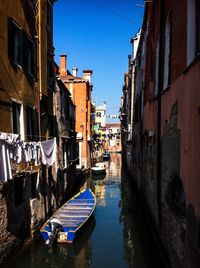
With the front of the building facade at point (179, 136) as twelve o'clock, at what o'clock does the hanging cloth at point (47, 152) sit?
The hanging cloth is roughly at 1 o'clock from the building facade.

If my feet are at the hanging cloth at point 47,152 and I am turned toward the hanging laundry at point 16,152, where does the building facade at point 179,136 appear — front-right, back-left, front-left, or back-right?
front-left

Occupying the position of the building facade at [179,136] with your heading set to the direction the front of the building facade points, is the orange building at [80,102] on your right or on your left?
on your right

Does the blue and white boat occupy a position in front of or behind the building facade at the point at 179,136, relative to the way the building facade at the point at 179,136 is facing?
in front

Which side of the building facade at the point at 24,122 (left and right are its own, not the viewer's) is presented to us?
right

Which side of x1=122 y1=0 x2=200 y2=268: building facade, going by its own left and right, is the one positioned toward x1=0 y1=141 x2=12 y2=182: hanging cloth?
front

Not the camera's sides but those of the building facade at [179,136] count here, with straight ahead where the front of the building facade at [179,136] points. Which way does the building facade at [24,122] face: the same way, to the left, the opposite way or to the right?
the opposite way

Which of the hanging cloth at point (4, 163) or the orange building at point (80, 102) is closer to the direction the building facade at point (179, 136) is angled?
the hanging cloth

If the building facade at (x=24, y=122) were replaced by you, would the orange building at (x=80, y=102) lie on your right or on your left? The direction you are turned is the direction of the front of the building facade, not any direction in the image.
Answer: on your left

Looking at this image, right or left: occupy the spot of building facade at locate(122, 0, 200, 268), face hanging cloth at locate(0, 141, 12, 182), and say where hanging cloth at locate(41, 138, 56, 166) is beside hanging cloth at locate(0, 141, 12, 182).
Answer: right

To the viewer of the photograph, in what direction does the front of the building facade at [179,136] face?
facing to the left of the viewer

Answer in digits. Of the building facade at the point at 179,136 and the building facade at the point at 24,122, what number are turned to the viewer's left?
1

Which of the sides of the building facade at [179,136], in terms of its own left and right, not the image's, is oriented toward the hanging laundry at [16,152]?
front
